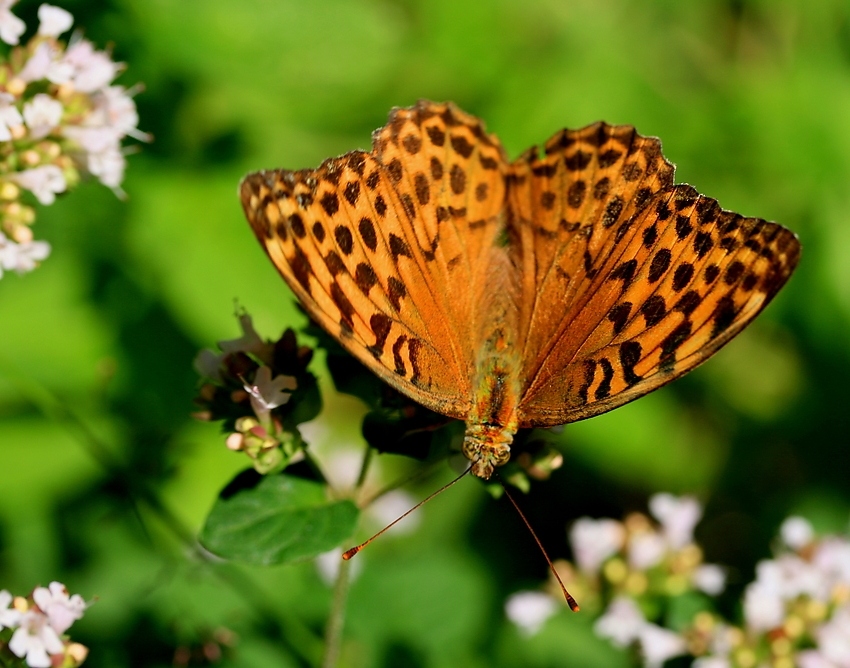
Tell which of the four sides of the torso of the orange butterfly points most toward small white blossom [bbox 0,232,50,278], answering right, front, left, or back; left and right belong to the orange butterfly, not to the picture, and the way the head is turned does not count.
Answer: right

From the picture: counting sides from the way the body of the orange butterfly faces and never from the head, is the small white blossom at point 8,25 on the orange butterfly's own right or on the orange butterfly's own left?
on the orange butterfly's own right

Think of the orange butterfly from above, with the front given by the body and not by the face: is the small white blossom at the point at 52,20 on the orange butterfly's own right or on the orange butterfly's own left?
on the orange butterfly's own right

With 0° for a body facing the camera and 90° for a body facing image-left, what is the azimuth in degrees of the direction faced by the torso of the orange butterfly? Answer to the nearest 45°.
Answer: approximately 0°

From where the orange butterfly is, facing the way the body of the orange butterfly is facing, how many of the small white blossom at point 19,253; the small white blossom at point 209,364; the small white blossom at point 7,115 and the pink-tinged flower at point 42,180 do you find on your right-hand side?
4

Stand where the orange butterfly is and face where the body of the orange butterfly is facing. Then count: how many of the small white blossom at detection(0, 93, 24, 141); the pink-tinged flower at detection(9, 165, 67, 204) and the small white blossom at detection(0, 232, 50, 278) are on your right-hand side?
3

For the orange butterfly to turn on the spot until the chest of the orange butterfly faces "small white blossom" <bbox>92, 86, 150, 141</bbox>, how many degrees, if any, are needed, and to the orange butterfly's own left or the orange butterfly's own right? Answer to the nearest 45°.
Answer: approximately 135° to the orange butterfly's own right
